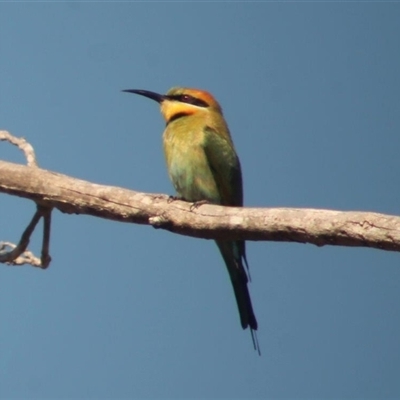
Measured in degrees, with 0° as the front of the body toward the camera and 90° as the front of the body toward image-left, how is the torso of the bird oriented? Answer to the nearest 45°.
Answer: approximately 45°
